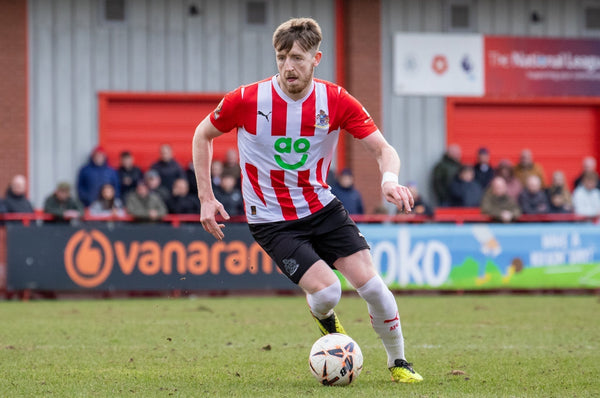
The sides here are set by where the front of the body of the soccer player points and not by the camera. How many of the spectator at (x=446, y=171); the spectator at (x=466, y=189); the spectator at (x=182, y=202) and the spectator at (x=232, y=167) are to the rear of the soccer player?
4

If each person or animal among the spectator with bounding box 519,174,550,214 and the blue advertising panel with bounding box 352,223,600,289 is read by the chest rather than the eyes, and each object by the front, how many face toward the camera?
2

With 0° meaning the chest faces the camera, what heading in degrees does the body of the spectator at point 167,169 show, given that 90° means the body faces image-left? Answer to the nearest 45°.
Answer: approximately 0°

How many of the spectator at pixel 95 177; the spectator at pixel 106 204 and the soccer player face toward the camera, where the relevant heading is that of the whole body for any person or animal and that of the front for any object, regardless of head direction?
3

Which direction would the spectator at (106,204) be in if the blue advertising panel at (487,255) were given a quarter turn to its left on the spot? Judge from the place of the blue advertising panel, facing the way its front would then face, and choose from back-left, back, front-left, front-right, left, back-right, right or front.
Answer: back

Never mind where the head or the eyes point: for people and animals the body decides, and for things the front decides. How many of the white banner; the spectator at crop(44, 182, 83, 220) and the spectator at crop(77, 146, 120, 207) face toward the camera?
3

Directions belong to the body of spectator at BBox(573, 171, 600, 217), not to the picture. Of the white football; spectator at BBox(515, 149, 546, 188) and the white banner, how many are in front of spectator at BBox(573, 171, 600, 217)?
1
